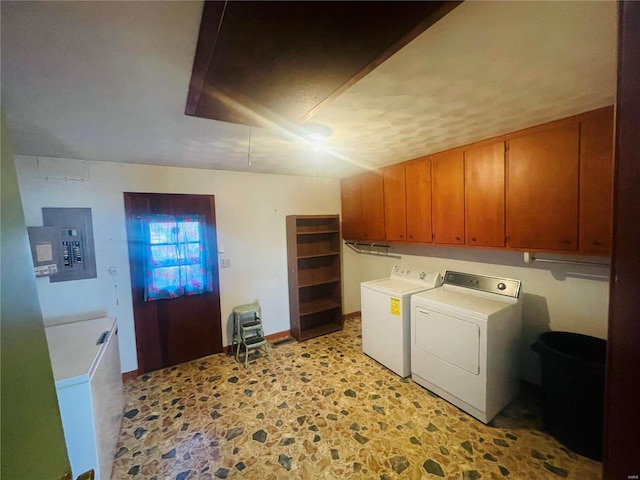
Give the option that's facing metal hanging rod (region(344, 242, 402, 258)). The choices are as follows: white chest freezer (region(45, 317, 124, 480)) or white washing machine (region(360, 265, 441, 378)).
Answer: the white chest freezer

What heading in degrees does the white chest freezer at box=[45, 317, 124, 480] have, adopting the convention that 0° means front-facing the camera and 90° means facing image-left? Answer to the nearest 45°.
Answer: approximately 270°

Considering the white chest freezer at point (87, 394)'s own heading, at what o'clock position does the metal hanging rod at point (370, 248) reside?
The metal hanging rod is roughly at 12 o'clock from the white chest freezer.

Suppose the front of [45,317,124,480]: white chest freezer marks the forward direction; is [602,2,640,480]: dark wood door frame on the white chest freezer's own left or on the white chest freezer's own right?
on the white chest freezer's own right

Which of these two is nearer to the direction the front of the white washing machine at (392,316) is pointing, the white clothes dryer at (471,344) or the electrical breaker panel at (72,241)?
the electrical breaker panel

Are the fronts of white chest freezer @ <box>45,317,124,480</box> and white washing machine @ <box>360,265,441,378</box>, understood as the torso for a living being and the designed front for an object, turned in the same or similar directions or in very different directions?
very different directions

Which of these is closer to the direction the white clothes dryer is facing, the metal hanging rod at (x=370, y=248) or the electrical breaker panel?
the electrical breaker panel

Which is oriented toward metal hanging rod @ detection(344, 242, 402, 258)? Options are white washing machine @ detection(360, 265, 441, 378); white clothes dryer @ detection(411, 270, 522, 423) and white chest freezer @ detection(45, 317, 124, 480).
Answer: the white chest freezer

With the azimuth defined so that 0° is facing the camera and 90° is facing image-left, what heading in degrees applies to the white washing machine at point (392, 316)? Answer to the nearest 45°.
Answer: approximately 45°

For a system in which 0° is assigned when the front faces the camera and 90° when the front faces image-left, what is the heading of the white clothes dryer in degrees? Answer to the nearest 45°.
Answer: approximately 45°
